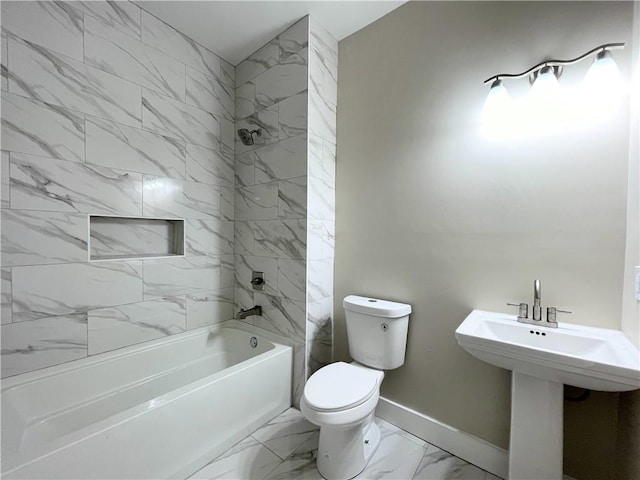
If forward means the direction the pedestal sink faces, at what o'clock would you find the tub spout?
The tub spout is roughly at 3 o'clock from the pedestal sink.

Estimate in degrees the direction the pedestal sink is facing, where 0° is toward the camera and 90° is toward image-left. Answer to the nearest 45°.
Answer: approximately 0°

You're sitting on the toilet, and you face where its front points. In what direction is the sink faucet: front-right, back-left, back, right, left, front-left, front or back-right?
back-left

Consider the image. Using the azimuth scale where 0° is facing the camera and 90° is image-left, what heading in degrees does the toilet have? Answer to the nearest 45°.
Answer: approximately 45°

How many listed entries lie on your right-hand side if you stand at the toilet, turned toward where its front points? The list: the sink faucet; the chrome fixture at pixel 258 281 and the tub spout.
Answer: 2

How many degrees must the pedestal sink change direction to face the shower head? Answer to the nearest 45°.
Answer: approximately 90° to its right

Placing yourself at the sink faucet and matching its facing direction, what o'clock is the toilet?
The toilet is roughly at 2 o'clock from the sink faucet.

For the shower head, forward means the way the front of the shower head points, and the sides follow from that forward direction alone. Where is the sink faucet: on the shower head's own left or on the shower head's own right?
on the shower head's own left

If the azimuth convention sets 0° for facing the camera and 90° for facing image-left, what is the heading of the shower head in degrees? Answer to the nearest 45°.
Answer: approximately 45°
